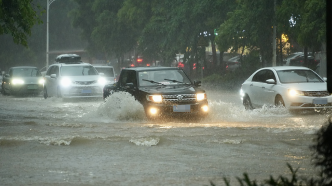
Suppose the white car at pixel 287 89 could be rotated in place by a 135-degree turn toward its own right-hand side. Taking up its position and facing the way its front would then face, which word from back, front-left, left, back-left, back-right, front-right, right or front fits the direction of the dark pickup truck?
front-left

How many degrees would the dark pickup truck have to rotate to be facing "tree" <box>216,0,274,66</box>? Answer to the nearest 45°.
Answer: approximately 135° to its left

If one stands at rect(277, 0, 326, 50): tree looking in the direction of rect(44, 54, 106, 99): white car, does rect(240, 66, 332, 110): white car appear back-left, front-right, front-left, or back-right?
front-left

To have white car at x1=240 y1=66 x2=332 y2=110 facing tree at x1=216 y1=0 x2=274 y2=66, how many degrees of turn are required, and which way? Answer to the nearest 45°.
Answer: approximately 135° to its left

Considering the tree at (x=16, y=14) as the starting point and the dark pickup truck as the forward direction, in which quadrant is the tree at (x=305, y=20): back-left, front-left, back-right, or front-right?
front-left

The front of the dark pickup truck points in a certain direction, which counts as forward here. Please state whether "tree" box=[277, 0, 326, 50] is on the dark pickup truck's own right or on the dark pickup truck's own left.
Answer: on the dark pickup truck's own left

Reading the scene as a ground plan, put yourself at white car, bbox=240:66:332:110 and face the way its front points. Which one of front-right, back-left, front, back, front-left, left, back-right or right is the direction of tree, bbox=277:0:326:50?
back-left

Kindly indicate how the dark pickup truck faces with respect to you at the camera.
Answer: facing the viewer and to the right of the viewer
